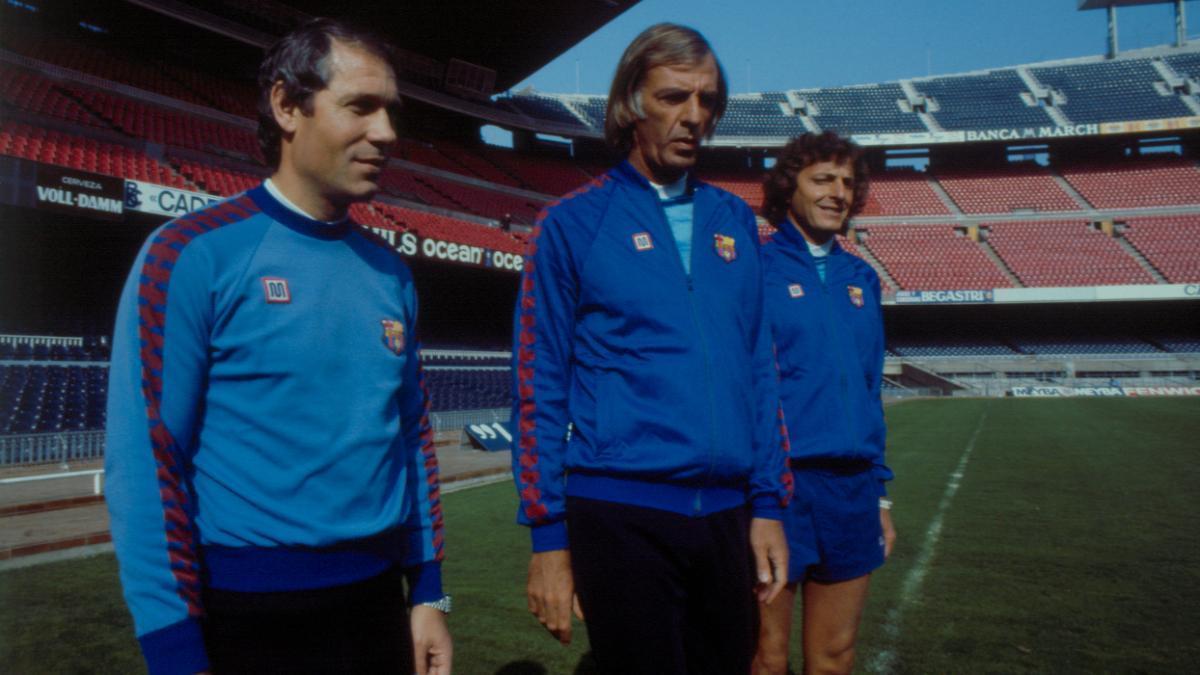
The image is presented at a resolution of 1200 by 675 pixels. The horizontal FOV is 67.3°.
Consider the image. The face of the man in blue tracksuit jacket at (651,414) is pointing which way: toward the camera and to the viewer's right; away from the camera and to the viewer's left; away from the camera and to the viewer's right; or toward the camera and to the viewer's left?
toward the camera and to the viewer's right

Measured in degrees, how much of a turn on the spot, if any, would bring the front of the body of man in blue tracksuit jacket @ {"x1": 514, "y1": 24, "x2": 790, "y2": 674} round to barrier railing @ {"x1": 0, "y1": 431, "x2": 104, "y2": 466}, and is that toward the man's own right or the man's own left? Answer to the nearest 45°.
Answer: approximately 180°

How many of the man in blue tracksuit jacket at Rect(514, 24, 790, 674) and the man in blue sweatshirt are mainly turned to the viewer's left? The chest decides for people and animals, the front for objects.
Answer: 0

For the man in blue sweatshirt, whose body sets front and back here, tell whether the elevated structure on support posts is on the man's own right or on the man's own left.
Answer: on the man's own left

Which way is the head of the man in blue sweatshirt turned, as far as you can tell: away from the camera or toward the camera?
toward the camera

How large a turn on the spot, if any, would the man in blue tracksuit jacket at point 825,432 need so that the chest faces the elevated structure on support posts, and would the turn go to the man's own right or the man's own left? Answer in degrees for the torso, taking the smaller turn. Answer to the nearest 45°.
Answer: approximately 135° to the man's own left

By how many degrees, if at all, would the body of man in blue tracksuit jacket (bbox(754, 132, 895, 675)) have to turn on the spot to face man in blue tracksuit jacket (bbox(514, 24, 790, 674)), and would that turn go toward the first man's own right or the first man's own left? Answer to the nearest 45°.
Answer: approximately 45° to the first man's own right

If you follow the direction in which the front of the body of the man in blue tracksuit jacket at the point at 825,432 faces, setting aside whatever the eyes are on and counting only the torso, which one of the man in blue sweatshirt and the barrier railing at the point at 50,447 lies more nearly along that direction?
the man in blue sweatshirt

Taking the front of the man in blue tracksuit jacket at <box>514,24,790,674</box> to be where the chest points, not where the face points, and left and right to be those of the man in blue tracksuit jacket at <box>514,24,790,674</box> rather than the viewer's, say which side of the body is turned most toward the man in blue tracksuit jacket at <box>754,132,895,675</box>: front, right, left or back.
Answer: left

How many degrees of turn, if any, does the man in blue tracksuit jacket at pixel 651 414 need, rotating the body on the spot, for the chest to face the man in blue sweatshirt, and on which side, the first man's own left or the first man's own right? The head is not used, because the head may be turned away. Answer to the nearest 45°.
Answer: approximately 90° to the first man's own right

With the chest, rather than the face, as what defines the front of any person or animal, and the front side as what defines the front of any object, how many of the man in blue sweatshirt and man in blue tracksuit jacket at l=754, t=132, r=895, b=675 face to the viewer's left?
0

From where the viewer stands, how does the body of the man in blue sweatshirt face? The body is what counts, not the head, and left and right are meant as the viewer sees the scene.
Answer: facing the viewer and to the right of the viewer
